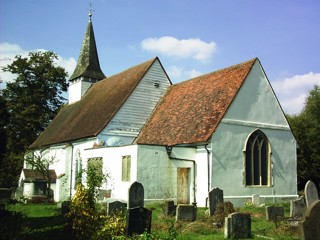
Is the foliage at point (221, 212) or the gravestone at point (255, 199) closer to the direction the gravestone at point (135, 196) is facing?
the foliage

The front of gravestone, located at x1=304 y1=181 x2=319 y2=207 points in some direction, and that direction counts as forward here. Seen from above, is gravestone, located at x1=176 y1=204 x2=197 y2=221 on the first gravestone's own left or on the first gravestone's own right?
on the first gravestone's own right

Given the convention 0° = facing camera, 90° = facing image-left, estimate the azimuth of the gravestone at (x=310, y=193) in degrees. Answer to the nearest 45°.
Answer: approximately 315°

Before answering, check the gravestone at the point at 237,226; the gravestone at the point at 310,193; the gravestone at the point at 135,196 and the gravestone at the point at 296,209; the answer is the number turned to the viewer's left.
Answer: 0

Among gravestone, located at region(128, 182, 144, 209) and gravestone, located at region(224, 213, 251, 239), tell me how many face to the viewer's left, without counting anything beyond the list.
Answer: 0

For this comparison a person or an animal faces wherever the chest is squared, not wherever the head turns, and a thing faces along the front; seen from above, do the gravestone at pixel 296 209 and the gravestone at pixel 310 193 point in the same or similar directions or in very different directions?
same or similar directions

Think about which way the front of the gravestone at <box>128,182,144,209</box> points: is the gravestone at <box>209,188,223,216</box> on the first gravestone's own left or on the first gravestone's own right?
on the first gravestone's own left

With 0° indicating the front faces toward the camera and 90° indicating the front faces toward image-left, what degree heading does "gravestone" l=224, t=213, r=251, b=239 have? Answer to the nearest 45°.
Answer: approximately 315°

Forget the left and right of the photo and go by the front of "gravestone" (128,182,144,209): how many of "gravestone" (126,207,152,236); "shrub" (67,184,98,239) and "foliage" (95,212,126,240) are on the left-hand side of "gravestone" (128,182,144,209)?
0

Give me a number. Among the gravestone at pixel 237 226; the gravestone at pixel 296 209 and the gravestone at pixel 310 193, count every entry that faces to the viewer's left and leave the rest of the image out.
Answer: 0

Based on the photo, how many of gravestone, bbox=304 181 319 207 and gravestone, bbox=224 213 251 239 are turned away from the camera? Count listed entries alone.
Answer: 0
